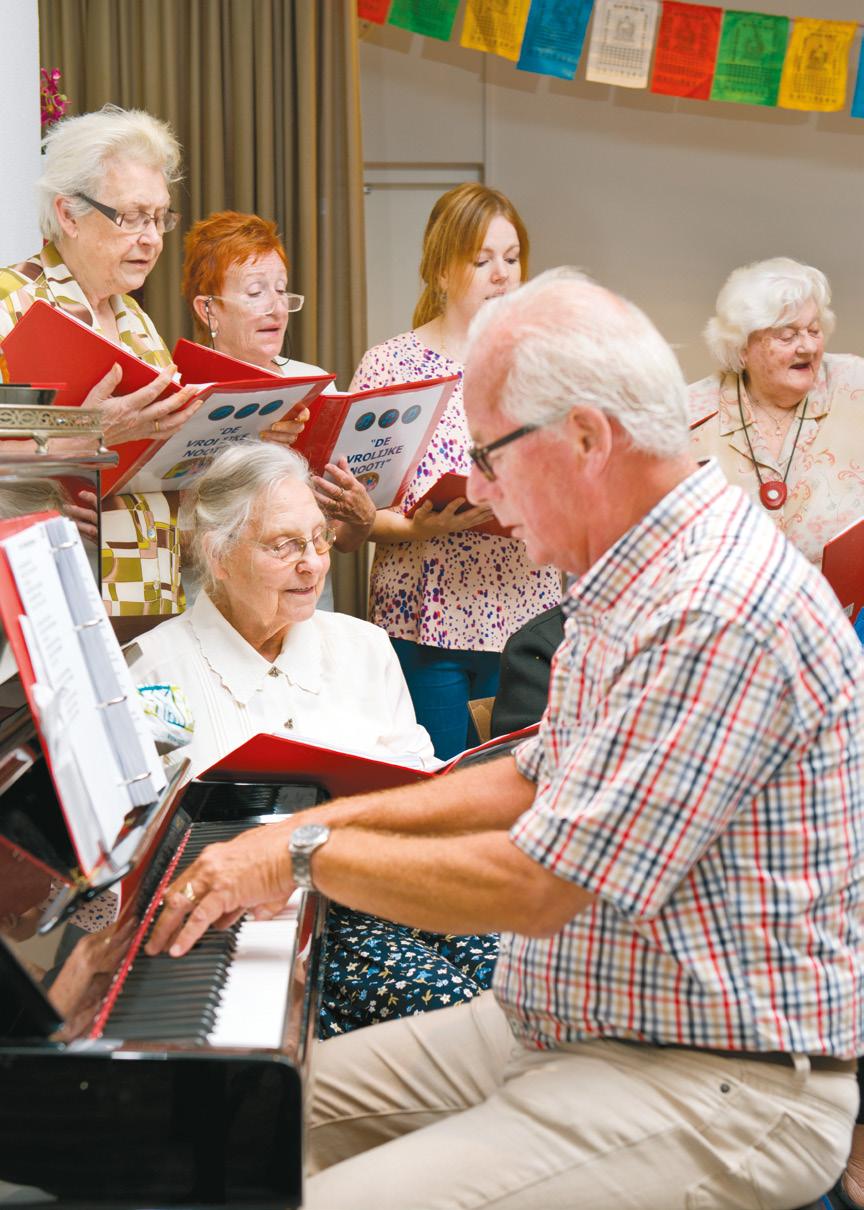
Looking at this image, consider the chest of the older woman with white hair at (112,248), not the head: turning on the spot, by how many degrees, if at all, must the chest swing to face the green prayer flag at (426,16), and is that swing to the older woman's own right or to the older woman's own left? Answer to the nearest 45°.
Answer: approximately 90° to the older woman's own left

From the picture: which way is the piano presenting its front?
to the viewer's right

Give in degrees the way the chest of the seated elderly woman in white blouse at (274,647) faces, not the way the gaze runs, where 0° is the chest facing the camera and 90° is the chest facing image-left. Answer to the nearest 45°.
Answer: approximately 315°

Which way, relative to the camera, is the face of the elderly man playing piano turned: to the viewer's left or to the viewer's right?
to the viewer's left

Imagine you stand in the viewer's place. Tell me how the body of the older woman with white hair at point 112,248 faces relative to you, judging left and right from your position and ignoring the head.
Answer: facing the viewer and to the right of the viewer

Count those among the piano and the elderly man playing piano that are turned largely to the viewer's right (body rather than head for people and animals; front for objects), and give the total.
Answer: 1

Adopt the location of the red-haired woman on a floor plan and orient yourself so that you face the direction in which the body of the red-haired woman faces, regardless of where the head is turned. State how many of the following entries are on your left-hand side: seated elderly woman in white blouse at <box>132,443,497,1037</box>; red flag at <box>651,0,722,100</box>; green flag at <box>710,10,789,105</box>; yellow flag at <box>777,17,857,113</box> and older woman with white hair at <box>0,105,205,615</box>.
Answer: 3

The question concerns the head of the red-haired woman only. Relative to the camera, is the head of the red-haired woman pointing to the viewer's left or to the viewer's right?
to the viewer's right

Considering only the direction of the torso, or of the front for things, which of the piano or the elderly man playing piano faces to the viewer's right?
the piano

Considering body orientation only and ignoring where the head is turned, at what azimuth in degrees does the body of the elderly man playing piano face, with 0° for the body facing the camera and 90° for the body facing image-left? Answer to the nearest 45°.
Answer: approximately 90°

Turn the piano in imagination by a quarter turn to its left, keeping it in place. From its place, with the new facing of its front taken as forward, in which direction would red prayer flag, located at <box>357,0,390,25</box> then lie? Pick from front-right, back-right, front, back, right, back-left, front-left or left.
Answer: front

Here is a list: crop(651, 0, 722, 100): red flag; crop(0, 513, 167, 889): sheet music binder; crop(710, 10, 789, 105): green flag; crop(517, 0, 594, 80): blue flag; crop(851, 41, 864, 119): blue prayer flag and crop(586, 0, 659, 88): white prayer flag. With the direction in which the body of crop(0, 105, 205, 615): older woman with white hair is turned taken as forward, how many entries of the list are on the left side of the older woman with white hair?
5

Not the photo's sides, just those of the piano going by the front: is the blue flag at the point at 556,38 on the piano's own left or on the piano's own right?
on the piano's own left
